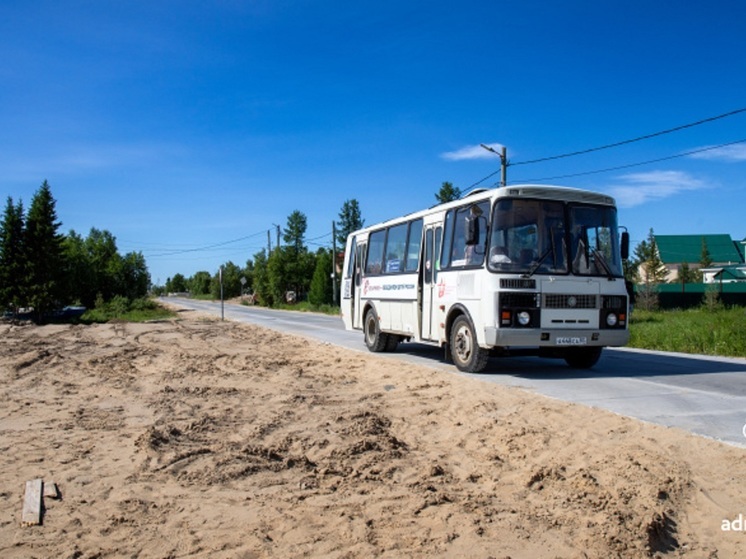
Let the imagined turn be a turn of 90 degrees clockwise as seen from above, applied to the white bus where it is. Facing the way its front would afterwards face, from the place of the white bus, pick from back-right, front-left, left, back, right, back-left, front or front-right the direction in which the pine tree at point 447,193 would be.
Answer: back-right

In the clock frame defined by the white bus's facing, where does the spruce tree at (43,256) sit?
The spruce tree is roughly at 6 o'clock from the white bus.

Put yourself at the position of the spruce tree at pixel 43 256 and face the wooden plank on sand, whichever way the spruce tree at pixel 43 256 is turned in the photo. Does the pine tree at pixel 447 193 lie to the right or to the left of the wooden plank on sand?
left

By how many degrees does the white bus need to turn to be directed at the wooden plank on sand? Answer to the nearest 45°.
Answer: approximately 90° to its right

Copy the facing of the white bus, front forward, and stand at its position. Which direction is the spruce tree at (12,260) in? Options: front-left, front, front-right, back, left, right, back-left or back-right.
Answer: back

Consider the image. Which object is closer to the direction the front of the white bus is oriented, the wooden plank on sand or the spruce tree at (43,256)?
the wooden plank on sand

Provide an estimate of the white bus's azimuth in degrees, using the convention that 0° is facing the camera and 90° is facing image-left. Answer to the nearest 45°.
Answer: approximately 315°
